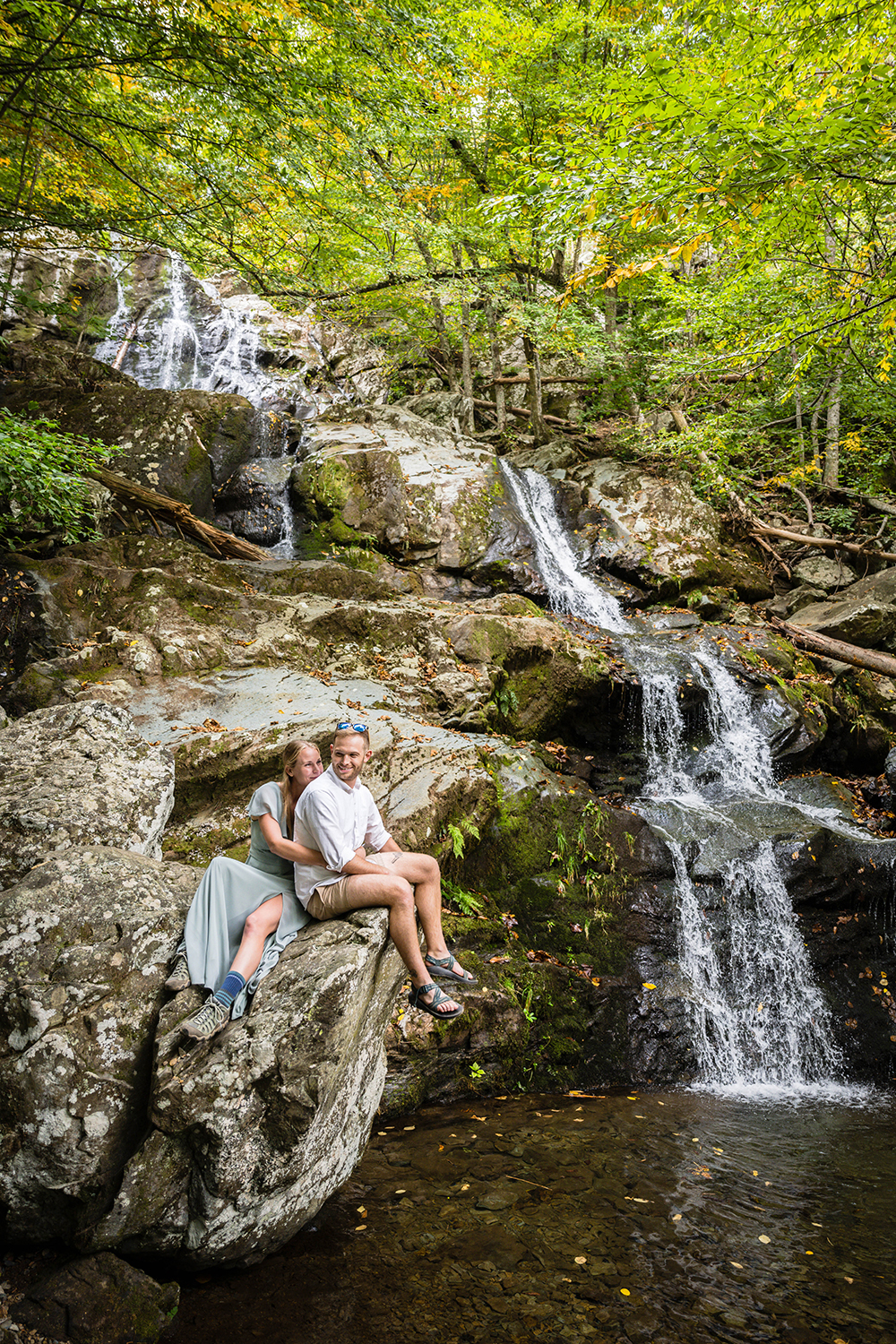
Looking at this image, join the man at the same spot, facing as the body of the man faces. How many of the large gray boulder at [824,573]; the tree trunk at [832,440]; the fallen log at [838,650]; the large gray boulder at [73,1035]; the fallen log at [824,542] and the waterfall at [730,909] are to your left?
5

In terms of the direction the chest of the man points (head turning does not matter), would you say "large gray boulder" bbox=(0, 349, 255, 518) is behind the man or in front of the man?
behind

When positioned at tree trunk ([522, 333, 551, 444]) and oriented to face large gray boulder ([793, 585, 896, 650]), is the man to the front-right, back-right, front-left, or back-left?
front-right

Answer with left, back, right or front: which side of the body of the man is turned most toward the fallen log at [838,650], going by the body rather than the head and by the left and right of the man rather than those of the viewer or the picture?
left

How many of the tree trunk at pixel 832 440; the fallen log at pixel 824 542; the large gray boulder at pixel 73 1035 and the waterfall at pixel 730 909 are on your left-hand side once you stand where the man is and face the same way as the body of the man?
3

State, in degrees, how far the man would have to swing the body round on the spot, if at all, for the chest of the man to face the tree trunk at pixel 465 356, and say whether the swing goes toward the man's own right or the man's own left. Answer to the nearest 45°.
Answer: approximately 135° to the man's own left

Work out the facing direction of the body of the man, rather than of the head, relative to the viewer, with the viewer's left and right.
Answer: facing the viewer and to the right of the viewer

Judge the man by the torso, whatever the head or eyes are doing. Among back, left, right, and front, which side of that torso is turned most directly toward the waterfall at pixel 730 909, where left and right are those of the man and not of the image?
left

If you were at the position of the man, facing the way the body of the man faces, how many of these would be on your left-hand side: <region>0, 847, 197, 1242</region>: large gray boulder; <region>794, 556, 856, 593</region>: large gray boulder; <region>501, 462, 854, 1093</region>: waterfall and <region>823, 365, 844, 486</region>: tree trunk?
3

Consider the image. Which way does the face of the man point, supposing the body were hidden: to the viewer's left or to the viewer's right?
to the viewer's left
